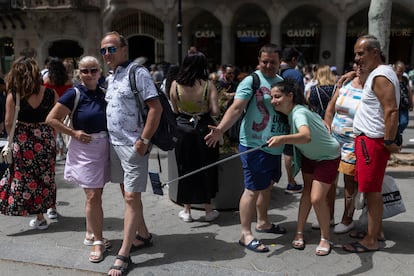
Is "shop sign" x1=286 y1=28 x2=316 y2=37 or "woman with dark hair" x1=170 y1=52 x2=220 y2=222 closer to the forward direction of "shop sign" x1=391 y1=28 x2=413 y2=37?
the woman with dark hair

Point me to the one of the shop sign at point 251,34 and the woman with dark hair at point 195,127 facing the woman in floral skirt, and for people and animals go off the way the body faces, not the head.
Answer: the shop sign

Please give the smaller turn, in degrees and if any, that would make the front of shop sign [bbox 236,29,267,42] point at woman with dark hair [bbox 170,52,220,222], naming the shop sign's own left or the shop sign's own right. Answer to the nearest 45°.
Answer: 0° — it already faces them

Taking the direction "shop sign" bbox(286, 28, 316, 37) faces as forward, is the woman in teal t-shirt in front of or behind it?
in front

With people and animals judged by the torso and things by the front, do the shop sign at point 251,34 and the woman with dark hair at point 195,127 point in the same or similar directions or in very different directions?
very different directions

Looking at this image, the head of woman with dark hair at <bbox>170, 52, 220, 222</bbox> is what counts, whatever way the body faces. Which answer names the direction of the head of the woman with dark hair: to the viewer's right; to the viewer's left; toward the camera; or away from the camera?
away from the camera

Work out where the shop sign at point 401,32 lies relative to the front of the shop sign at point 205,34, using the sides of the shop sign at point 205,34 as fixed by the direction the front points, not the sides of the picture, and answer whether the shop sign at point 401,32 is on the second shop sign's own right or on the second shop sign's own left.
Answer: on the second shop sign's own left

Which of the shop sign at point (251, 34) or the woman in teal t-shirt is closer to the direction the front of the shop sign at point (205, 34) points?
the woman in teal t-shirt

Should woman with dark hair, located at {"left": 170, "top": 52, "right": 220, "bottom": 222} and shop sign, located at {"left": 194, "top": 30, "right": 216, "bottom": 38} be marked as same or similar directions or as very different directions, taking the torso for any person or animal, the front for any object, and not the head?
very different directions

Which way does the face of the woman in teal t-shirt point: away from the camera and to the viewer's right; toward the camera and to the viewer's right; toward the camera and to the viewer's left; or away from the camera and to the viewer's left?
toward the camera and to the viewer's left

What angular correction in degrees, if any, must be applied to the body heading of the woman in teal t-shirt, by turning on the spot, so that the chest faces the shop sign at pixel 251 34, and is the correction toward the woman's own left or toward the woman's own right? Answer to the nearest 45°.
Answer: approximately 135° to the woman's own right

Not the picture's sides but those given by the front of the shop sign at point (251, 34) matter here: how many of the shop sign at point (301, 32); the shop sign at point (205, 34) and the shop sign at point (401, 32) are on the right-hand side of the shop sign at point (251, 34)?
1

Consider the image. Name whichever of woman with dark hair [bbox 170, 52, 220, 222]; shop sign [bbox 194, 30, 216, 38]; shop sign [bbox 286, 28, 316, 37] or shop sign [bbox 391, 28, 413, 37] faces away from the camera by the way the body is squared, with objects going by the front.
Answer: the woman with dark hair
